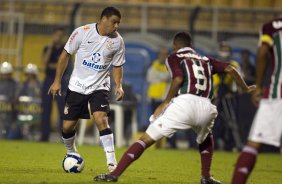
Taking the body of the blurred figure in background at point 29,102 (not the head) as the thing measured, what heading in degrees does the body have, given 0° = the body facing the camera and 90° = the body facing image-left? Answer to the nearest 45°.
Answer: approximately 0°

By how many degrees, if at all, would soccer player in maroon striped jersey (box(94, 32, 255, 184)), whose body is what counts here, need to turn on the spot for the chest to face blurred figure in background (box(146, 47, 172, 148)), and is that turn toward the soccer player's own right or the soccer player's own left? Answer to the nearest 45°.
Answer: approximately 45° to the soccer player's own right

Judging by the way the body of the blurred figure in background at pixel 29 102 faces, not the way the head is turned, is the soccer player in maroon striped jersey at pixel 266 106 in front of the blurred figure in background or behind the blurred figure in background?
in front

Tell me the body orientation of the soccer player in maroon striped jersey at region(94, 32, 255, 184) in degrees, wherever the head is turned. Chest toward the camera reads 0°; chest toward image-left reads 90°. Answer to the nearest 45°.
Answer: approximately 135°

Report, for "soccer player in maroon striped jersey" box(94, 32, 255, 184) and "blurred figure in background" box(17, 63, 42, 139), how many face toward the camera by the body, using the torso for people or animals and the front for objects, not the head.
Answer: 1

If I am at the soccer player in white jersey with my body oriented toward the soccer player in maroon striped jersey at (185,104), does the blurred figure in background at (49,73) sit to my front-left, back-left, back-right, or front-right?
back-left

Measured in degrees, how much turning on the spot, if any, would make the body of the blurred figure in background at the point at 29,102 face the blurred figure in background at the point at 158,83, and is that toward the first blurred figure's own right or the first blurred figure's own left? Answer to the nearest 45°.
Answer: approximately 45° to the first blurred figure's own left
